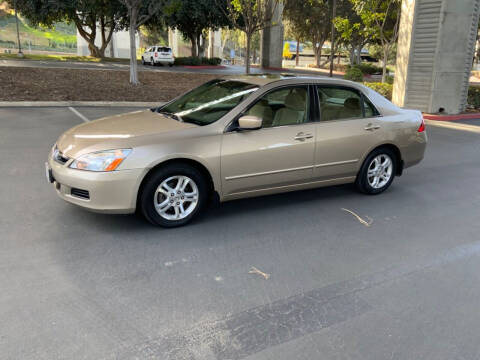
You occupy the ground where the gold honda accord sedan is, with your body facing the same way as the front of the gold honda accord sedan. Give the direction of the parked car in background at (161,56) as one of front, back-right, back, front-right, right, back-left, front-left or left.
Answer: back-right

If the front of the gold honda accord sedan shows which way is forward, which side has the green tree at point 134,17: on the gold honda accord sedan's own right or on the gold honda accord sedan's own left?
on the gold honda accord sedan's own right

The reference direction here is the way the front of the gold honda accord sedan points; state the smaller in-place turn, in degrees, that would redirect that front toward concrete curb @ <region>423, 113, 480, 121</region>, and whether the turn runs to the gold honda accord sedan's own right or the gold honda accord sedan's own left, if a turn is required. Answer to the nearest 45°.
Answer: approximately 180°

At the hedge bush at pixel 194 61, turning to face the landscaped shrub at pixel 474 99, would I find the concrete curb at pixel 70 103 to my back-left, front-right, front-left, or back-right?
front-right

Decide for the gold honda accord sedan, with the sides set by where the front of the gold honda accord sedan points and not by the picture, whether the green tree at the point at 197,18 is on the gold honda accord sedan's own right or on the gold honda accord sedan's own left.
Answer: on the gold honda accord sedan's own right

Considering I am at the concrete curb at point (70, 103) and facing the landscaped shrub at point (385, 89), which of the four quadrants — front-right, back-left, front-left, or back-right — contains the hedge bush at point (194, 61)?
front-left

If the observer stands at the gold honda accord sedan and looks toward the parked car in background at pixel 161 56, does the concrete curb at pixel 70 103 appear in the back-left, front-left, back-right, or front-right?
front-left

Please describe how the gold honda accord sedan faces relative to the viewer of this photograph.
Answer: facing the viewer and to the left of the viewer

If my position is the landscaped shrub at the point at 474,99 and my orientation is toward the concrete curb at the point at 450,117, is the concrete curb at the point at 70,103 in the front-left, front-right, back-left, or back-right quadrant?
front-right

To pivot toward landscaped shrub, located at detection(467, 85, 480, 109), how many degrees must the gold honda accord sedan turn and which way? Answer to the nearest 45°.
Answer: approximately 180°

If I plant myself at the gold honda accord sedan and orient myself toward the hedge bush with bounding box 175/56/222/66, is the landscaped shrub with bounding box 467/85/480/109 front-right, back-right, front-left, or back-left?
front-right

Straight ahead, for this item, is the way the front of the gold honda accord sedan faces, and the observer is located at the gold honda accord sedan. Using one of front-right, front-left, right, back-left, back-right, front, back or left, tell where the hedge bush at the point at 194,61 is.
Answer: back-right

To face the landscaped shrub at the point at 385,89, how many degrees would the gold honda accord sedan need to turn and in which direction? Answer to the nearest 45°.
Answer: approximately 180°
